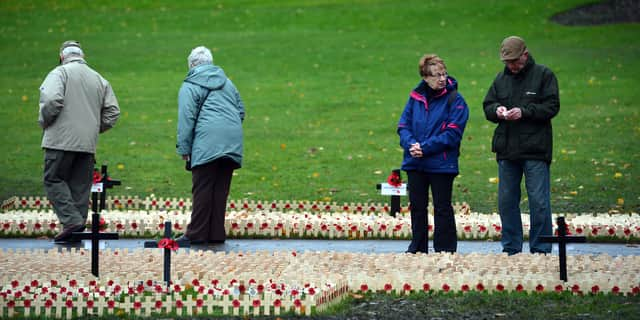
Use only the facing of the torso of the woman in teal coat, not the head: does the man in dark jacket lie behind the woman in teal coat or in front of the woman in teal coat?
behind

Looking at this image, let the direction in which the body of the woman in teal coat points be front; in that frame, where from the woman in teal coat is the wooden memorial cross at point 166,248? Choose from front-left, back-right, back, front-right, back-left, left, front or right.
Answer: back-left

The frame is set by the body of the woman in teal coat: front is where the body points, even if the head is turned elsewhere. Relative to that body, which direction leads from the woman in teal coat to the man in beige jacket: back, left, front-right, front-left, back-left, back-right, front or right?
front-left

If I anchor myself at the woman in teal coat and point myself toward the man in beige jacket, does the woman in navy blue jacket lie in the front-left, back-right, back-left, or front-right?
back-left

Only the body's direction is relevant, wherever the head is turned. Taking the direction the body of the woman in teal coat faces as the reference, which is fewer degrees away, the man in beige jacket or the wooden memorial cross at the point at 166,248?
the man in beige jacket

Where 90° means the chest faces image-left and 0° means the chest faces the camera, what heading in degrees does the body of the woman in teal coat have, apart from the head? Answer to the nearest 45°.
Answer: approximately 135°

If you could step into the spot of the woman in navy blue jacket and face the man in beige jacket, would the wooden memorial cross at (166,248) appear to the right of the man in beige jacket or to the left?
left

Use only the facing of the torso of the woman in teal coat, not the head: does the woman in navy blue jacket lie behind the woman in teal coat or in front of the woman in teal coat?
behind

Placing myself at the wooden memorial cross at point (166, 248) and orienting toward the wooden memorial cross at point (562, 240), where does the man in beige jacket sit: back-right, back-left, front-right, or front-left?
back-left

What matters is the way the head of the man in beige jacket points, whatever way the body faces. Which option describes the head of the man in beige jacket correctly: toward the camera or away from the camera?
away from the camera
